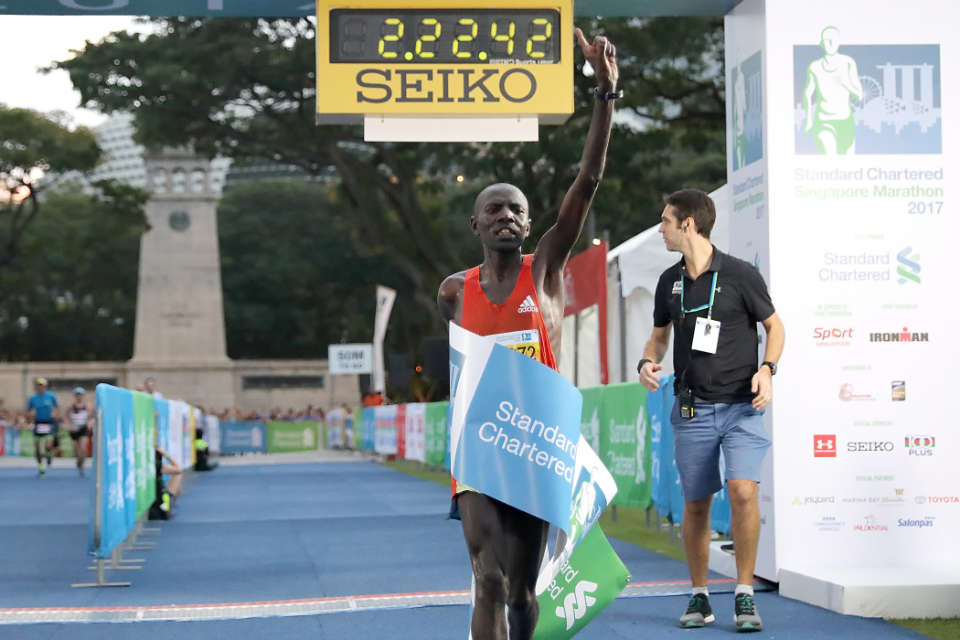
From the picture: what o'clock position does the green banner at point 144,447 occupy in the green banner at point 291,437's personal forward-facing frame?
the green banner at point 144,447 is roughly at 12 o'clock from the green banner at point 291,437.

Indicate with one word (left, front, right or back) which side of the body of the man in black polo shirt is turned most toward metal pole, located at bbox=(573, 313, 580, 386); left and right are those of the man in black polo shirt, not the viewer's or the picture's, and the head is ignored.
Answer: back

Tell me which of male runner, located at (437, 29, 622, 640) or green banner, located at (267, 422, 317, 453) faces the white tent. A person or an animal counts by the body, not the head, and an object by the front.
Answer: the green banner

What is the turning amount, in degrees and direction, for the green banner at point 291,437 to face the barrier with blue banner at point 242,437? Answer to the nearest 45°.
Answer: approximately 90° to its right

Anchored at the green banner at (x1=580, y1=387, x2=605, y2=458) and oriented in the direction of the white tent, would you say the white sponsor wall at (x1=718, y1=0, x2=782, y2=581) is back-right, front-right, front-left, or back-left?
back-right

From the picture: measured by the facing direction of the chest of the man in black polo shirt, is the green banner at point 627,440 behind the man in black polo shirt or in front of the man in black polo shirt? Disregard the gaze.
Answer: behind

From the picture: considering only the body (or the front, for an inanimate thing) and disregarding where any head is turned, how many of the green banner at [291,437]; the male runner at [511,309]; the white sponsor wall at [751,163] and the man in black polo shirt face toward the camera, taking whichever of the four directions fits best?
3

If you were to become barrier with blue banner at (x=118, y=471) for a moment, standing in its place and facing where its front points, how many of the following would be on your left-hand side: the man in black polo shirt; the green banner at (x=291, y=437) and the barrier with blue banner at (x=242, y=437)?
2

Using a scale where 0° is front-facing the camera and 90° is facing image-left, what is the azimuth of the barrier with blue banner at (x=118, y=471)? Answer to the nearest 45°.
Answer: approximately 270°

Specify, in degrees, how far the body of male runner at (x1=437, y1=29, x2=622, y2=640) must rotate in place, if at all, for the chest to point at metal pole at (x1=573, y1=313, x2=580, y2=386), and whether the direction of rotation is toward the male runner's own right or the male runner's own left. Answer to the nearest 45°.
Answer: approximately 180°
